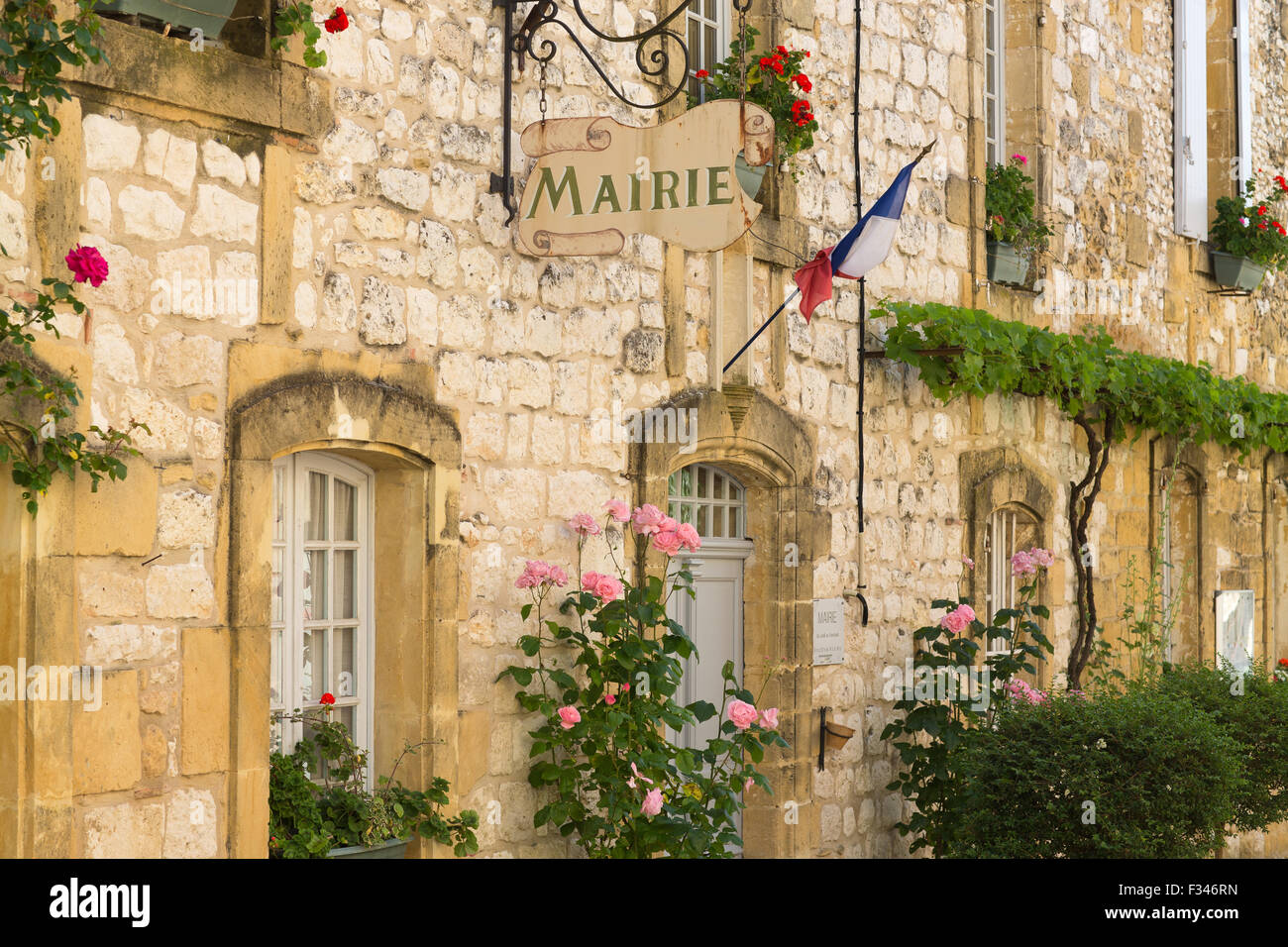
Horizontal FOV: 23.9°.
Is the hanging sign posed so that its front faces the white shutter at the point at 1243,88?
no

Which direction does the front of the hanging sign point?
toward the camera

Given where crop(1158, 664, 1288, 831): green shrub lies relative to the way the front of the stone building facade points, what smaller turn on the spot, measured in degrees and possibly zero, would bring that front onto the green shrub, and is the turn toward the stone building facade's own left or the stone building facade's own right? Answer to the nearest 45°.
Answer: approximately 90° to the stone building facade's own left

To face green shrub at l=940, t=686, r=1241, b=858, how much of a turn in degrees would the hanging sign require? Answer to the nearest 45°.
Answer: approximately 135° to its left

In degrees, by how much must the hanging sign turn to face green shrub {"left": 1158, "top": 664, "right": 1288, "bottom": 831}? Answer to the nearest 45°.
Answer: approximately 135° to its left
